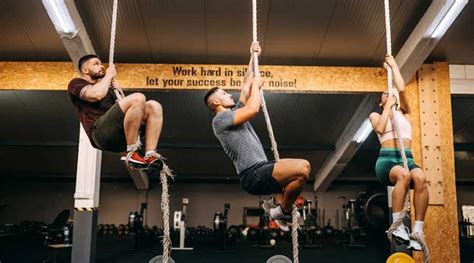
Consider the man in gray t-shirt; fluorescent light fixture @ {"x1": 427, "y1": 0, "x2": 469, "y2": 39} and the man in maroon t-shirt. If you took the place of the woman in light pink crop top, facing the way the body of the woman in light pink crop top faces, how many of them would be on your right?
2

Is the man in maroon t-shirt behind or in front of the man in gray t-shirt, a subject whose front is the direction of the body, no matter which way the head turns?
behind

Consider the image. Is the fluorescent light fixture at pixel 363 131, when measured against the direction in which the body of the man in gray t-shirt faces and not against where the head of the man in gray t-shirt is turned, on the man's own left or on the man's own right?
on the man's own left

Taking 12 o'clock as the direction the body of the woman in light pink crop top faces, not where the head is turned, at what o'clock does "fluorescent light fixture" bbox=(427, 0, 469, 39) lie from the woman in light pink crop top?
The fluorescent light fixture is roughly at 8 o'clock from the woman in light pink crop top.

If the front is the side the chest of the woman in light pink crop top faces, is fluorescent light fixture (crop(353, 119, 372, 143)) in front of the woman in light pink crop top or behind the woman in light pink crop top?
behind

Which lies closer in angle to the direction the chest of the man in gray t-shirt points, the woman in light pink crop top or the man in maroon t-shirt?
the woman in light pink crop top

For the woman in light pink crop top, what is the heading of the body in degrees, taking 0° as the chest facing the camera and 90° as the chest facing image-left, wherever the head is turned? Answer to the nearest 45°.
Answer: approximately 315°

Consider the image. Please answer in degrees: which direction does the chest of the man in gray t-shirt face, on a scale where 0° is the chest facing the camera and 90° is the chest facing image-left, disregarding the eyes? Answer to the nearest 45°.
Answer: approximately 270°

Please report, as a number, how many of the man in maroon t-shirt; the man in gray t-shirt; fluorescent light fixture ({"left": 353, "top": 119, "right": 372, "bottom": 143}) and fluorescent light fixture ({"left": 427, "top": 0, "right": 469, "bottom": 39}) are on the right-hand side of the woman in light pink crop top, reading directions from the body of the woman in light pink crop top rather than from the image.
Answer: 2

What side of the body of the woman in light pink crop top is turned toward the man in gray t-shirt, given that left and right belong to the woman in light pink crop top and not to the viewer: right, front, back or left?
right
